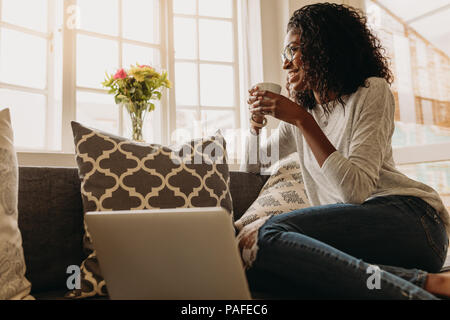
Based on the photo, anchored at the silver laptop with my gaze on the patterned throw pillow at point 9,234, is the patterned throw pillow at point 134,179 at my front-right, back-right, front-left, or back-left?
front-right

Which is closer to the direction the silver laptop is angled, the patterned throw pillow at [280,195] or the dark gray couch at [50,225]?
the patterned throw pillow

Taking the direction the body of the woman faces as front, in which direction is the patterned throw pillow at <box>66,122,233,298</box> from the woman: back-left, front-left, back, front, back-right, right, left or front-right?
front

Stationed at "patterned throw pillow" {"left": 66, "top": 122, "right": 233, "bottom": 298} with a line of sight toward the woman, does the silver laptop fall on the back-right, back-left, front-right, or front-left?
front-right

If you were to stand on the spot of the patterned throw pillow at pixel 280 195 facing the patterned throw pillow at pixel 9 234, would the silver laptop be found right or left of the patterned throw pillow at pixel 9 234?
left

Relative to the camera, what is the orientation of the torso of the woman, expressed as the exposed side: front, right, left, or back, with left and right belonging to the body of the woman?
left

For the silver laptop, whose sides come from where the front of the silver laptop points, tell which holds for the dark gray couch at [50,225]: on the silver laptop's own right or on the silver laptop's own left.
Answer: on the silver laptop's own left

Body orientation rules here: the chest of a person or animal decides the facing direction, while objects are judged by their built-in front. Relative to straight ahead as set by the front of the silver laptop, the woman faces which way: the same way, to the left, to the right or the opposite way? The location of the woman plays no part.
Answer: to the left

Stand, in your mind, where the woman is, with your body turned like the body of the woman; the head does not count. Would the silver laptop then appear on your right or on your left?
on your left

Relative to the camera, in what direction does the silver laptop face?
facing away from the viewer and to the right of the viewer

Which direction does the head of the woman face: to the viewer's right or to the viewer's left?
to the viewer's left

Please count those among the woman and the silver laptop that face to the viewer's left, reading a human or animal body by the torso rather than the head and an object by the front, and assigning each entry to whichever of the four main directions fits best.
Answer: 1

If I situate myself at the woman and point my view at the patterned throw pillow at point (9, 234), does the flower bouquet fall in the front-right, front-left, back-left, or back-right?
front-right

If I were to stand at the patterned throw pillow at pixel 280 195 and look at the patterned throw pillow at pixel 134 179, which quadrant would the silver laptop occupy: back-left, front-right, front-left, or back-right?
front-left
